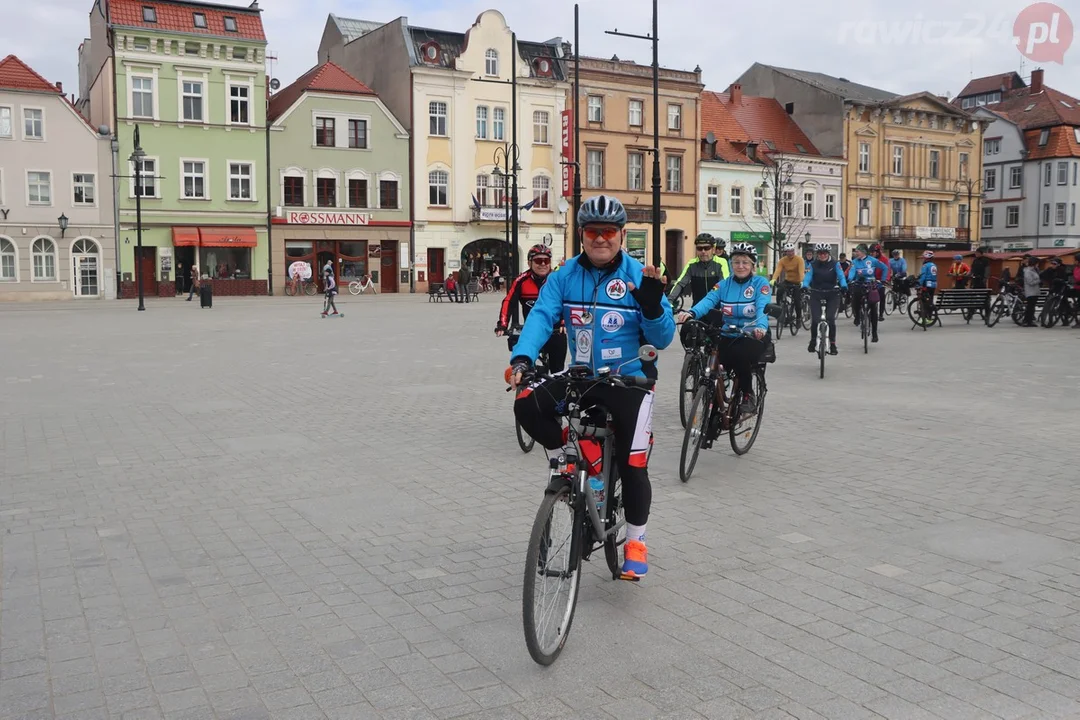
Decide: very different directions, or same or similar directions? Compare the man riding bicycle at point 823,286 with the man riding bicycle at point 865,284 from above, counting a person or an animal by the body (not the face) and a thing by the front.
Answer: same or similar directions

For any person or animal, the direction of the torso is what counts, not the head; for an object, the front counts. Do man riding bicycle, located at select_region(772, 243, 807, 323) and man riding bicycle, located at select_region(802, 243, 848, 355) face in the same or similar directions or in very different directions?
same or similar directions

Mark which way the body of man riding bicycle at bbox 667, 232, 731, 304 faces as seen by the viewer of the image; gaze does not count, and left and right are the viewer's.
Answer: facing the viewer and to the left of the viewer

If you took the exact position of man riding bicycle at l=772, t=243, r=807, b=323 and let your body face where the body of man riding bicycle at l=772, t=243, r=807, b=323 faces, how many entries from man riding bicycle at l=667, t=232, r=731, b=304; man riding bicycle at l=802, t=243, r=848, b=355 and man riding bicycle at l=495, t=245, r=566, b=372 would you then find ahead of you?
3

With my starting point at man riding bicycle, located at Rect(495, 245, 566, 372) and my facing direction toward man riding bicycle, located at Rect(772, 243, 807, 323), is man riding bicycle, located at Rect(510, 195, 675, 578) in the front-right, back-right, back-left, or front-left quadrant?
back-right

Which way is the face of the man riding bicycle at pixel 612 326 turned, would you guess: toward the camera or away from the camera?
toward the camera

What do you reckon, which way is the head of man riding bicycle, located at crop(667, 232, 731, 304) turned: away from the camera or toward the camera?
toward the camera

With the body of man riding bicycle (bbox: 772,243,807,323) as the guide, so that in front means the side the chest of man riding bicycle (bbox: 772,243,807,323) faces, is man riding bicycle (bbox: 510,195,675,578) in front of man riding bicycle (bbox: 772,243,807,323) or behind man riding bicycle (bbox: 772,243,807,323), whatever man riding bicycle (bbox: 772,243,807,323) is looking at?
in front

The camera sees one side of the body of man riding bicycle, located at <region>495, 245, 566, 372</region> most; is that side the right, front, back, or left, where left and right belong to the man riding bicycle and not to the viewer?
front

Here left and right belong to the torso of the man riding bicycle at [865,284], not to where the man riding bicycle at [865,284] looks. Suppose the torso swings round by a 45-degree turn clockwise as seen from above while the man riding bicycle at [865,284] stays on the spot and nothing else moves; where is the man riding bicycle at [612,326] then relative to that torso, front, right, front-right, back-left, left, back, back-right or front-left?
front-left

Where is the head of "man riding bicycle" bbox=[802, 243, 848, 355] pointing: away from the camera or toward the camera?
toward the camera

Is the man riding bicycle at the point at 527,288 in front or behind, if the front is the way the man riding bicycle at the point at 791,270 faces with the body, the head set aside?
in front

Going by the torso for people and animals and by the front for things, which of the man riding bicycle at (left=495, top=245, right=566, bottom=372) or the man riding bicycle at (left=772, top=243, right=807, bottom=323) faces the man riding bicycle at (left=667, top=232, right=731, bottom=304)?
the man riding bicycle at (left=772, top=243, right=807, bottom=323)

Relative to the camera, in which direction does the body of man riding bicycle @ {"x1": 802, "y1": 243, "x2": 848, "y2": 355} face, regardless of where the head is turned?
toward the camera

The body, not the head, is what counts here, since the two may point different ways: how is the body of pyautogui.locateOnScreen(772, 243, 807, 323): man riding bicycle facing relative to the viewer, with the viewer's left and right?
facing the viewer

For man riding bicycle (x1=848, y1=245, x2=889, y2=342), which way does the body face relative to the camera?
toward the camera
